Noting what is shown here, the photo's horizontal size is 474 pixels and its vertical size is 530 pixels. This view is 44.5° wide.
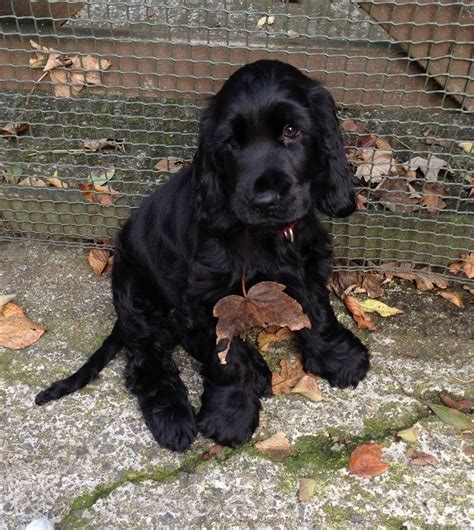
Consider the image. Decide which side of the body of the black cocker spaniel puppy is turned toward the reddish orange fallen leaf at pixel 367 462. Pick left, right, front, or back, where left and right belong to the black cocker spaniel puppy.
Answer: front

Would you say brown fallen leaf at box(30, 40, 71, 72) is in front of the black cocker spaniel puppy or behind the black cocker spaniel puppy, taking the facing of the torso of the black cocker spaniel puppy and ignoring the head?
behind

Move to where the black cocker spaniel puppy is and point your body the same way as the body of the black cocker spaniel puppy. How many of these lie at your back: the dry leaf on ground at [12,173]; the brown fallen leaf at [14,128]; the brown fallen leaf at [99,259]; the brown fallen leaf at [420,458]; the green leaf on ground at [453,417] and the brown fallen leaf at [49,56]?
4

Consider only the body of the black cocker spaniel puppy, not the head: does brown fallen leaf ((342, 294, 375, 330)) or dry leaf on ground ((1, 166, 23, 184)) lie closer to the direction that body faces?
the brown fallen leaf

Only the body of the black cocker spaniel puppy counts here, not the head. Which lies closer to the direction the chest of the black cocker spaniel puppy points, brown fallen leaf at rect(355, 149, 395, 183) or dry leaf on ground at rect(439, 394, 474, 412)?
the dry leaf on ground

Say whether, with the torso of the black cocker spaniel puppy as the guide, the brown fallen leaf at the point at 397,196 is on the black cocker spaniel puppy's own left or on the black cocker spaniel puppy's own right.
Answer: on the black cocker spaniel puppy's own left

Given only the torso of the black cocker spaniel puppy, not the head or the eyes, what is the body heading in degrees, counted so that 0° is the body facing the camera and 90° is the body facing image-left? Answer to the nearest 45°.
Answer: approximately 315°

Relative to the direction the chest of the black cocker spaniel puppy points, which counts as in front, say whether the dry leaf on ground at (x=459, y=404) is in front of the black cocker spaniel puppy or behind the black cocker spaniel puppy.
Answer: in front

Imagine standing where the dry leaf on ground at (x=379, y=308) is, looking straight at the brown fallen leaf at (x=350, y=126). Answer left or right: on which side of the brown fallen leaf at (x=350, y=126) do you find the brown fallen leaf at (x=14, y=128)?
left

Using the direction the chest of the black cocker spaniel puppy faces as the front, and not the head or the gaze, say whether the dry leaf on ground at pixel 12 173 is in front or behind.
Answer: behind

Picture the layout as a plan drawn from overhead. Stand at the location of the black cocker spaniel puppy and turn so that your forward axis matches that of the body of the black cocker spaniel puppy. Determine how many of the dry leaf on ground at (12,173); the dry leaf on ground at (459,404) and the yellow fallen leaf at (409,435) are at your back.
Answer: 1

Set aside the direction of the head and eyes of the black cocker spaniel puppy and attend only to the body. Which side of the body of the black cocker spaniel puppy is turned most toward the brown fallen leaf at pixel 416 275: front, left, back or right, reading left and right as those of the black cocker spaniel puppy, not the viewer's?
left
